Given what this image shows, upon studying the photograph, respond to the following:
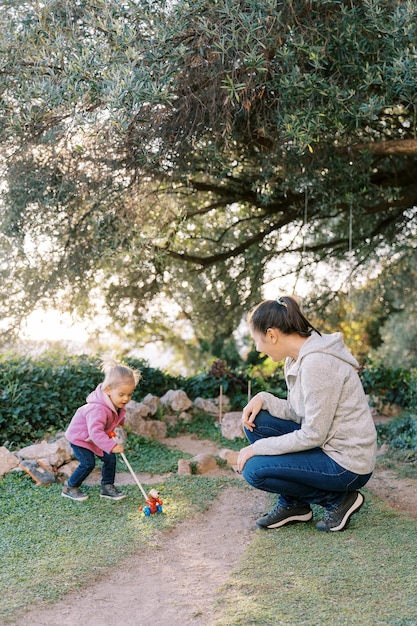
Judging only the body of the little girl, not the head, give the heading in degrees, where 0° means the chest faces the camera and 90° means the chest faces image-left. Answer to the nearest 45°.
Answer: approximately 315°

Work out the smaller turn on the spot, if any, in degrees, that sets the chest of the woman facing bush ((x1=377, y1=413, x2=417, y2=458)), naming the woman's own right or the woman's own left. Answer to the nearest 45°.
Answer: approximately 90° to the woman's own right

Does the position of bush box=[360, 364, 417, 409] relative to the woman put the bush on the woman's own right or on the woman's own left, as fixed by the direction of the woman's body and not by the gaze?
on the woman's own right

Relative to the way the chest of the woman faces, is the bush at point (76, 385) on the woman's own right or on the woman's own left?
on the woman's own right

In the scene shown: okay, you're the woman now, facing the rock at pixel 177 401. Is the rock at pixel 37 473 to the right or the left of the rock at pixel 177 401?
left

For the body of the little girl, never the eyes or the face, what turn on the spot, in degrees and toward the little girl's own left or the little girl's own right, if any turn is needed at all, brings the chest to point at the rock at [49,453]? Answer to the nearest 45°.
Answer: approximately 180°

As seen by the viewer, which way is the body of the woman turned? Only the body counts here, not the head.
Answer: to the viewer's left

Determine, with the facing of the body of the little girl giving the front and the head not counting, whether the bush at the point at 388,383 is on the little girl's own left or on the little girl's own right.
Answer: on the little girl's own left

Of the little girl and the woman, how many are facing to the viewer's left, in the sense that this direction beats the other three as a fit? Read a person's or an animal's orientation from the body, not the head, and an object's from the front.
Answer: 1

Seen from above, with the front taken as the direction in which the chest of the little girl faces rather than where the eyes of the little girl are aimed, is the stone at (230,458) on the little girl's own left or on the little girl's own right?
on the little girl's own left

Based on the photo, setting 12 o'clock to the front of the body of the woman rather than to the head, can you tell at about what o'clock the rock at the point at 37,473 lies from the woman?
The rock is roughly at 1 o'clock from the woman.

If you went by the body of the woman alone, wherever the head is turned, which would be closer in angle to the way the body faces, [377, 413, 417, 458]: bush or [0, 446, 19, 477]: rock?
the rock

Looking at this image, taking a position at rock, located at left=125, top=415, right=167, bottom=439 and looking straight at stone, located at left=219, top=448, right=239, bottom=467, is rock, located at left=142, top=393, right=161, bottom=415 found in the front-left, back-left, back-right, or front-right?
back-left

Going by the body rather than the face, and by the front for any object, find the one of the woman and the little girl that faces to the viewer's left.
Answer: the woman

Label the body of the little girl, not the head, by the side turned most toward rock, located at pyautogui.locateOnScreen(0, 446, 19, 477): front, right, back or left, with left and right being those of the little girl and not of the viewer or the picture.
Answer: back
